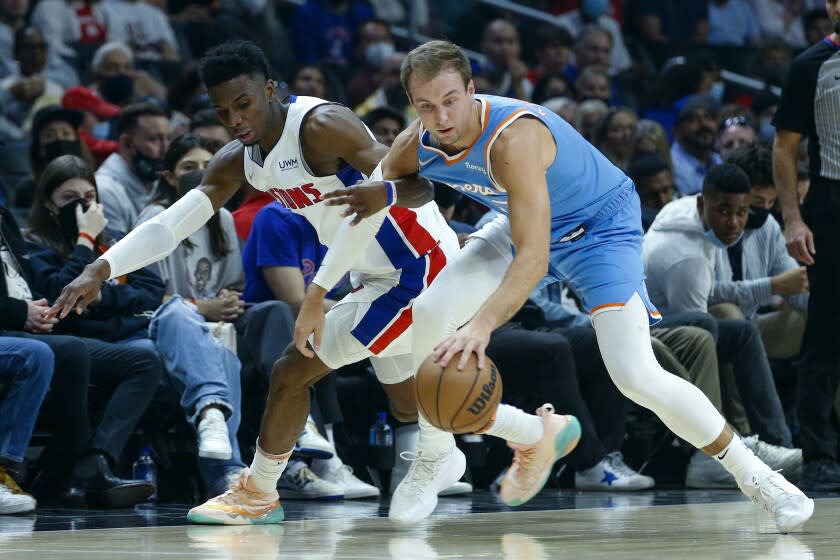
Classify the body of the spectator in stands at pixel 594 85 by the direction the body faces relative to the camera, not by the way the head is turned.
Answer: toward the camera

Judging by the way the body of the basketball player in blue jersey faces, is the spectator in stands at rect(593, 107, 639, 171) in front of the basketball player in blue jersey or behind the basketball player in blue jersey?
behind

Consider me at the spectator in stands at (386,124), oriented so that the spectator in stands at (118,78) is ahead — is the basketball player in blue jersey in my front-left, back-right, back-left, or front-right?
back-left

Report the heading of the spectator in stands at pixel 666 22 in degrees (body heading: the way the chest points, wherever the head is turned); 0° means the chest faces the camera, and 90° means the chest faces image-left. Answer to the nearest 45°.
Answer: approximately 0°

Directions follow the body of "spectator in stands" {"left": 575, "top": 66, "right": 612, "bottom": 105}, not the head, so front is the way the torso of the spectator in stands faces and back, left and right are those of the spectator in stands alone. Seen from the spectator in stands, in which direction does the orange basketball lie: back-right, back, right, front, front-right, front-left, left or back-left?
front

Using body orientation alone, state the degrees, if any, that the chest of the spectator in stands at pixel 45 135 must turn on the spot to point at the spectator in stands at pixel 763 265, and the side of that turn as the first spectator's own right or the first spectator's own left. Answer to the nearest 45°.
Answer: approximately 45° to the first spectator's own left

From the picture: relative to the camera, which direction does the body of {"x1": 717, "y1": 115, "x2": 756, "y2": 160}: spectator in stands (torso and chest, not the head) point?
toward the camera

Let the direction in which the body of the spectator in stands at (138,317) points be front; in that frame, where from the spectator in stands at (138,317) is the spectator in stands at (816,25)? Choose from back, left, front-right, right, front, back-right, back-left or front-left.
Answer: left

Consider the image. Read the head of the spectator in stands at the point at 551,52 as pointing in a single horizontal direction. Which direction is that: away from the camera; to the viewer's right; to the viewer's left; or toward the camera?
toward the camera

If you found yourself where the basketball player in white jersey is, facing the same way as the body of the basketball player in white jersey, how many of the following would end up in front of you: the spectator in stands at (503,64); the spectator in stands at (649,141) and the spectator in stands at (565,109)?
0

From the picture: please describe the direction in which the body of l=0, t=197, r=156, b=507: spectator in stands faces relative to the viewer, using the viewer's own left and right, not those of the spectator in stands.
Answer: facing the viewer and to the right of the viewer

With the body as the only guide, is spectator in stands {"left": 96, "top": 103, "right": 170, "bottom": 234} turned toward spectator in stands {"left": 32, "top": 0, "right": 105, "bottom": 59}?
no

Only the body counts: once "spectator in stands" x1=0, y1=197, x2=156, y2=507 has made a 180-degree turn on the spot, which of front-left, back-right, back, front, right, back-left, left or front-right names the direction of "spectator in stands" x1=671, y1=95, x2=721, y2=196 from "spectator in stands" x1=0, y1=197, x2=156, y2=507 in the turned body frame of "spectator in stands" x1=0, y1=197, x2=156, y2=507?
right

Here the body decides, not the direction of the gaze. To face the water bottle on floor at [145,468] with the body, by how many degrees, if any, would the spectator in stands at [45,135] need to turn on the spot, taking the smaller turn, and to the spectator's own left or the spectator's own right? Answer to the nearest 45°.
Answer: approximately 45° to the spectator's own right

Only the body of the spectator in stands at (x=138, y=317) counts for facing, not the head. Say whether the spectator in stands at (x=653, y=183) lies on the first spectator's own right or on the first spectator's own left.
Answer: on the first spectator's own left

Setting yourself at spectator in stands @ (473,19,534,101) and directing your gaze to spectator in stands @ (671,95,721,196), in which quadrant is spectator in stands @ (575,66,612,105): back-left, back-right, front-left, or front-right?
front-left

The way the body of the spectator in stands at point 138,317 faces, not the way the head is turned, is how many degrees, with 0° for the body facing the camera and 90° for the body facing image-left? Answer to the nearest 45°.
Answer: approximately 315°

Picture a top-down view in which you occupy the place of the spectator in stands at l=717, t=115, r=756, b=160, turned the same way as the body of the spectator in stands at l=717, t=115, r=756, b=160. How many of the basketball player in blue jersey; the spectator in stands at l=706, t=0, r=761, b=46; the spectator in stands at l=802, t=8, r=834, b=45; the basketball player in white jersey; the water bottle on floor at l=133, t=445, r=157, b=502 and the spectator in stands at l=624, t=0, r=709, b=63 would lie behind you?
3

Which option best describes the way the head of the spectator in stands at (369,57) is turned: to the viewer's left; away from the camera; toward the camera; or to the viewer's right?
toward the camera
